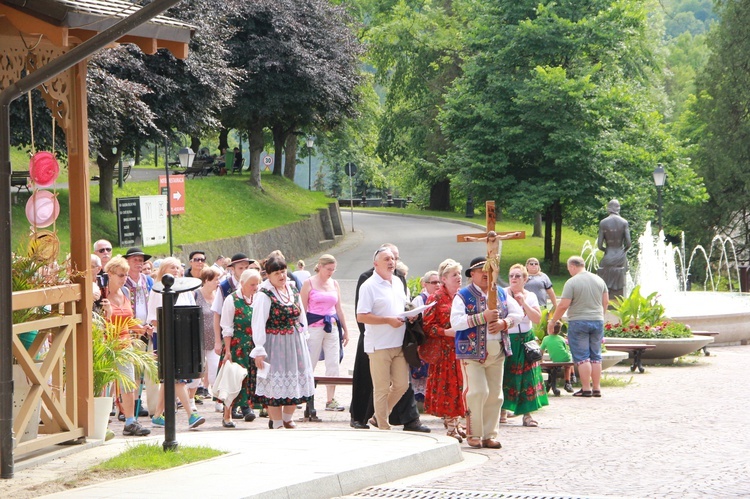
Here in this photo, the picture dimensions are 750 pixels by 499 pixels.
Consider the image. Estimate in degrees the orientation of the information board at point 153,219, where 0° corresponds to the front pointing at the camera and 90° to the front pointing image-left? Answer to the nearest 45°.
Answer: approximately 0°

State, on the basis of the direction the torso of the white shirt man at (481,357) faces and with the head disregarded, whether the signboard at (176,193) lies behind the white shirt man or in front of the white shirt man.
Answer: behind

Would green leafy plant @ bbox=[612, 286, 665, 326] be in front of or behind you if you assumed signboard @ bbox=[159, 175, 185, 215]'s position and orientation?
in front

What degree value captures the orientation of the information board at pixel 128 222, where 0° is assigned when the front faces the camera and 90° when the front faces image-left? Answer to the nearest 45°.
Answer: approximately 0°

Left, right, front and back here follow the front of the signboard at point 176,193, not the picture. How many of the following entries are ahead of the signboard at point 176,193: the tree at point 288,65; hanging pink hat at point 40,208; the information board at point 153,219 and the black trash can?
3

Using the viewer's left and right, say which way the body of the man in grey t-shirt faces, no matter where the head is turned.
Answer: facing away from the viewer and to the left of the viewer
